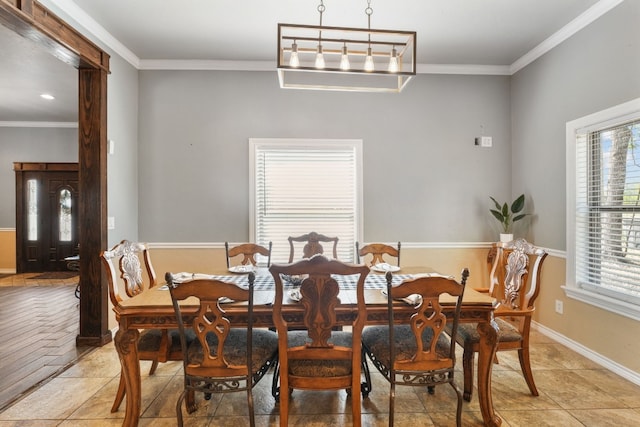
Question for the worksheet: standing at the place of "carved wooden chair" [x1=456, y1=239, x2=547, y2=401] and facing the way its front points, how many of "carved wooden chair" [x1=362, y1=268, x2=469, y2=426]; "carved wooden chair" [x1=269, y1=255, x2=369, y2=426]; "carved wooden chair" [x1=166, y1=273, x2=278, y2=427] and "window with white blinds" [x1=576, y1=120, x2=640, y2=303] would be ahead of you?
3

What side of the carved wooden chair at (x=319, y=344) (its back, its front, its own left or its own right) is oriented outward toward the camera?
back

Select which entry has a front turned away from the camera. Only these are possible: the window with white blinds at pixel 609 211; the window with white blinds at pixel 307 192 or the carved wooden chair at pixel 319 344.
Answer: the carved wooden chair

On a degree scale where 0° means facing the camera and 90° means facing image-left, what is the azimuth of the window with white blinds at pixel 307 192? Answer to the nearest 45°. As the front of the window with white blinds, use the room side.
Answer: approximately 0°

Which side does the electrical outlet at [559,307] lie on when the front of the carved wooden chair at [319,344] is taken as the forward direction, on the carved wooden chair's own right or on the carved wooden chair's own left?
on the carved wooden chair's own right

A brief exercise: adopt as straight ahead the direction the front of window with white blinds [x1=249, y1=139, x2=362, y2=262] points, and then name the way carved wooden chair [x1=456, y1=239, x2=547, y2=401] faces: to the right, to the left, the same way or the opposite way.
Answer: to the right

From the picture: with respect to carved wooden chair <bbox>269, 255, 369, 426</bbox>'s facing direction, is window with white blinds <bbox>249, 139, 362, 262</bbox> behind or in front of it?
in front

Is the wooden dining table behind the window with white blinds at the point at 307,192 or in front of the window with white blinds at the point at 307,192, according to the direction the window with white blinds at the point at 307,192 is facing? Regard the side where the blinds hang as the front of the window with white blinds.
in front

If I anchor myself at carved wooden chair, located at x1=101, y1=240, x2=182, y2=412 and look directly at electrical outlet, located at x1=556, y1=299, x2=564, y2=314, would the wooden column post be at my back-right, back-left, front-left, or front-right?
back-left

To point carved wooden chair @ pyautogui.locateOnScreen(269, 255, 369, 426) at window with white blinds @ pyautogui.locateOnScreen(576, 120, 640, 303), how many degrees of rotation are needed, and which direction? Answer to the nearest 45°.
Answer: approximately 45° to its right

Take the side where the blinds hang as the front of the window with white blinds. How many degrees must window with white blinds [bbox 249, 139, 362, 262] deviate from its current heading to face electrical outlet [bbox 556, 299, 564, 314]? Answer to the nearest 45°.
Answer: approximately 90° to its left

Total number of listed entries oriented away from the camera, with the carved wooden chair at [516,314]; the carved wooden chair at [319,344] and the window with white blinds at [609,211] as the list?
1

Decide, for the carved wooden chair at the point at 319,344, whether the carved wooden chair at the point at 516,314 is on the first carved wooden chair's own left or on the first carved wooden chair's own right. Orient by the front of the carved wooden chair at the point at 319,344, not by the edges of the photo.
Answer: on the first carved wooden chair's own right

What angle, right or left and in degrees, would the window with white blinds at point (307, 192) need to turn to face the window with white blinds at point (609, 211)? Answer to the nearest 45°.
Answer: approximately 45° to its left

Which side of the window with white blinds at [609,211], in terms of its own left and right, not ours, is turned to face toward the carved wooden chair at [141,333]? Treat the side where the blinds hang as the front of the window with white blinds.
front

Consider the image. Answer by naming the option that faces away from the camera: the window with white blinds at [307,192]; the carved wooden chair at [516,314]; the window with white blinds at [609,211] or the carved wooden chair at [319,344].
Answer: the carved wooden chair at [319,344]
